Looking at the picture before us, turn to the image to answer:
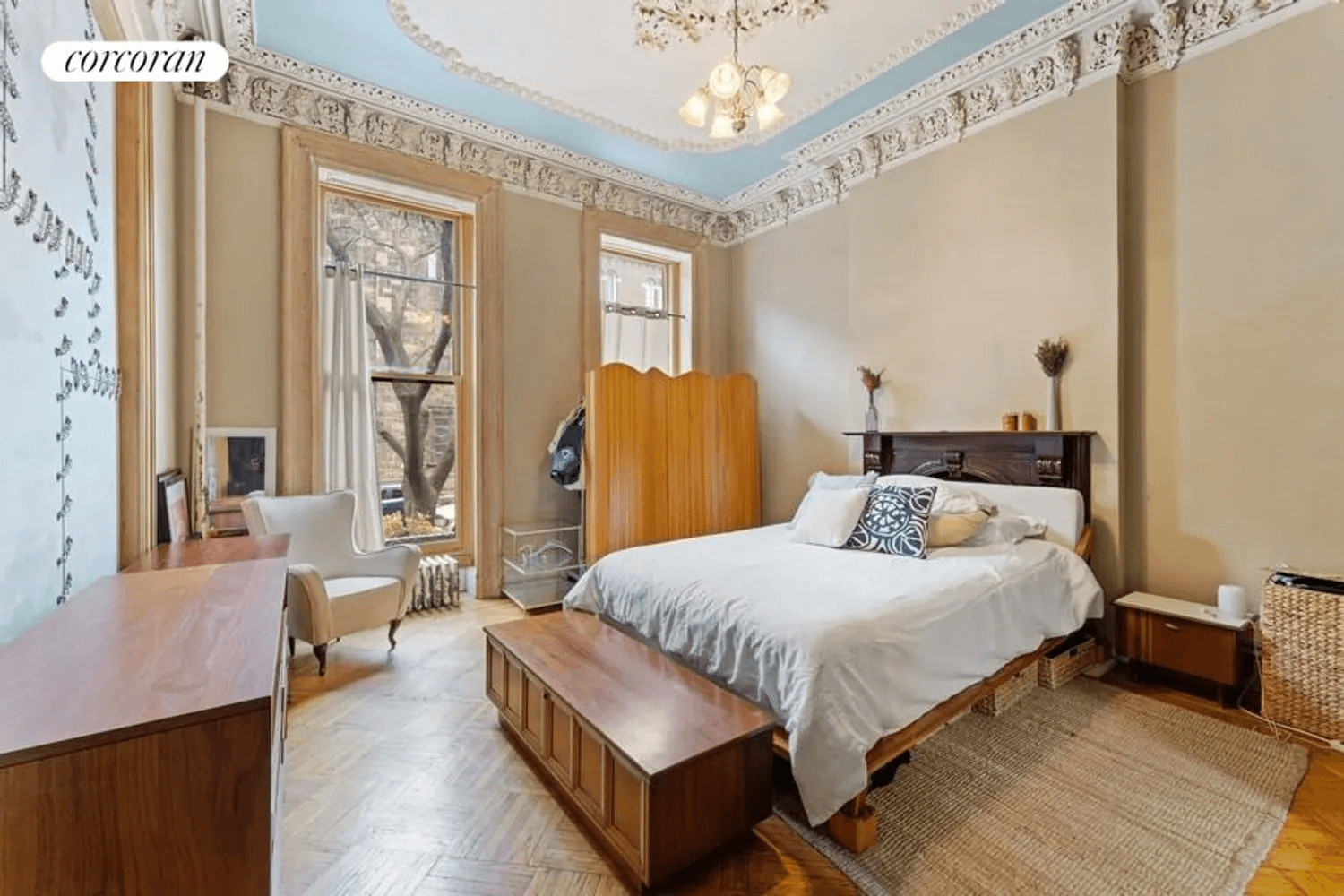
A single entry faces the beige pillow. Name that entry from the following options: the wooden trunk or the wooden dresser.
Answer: the wooden dresser

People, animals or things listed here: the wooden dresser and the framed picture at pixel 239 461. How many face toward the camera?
1

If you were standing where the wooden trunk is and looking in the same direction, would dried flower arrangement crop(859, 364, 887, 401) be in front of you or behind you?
behind

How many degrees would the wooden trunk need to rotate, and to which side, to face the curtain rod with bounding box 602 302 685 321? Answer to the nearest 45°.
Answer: approximately 135° to its right

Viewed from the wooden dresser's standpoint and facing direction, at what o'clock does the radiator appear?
The radiator is roughly at 10 o'clock from the wooden dresser.

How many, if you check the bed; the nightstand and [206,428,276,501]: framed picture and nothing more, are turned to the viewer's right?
0

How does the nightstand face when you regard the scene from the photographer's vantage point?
facing the viewer and to the left of the viewer

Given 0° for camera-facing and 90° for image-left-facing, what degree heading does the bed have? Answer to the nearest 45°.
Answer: approximately 45°

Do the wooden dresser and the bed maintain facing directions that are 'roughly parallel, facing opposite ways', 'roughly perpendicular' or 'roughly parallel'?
roughly parallel, facing opposite ways

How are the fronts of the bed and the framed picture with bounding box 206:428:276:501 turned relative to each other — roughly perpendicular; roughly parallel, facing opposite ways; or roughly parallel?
roughly perpendicular

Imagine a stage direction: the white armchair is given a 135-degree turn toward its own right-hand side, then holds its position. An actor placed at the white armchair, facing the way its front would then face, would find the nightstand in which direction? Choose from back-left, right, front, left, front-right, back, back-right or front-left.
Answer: back-left

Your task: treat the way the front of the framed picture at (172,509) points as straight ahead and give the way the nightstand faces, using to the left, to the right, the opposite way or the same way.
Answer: the opposite way

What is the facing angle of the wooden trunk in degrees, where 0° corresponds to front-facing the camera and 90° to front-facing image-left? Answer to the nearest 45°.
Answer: approximately 45°

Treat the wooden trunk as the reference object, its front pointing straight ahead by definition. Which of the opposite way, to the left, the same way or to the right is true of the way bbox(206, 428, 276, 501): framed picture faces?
to the left

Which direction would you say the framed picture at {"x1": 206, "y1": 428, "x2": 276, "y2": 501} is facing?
toward the camera

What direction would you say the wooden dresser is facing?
to the viewer's right

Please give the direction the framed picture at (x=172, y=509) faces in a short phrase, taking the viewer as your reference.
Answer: facing the viewer and to the right of the viewer
